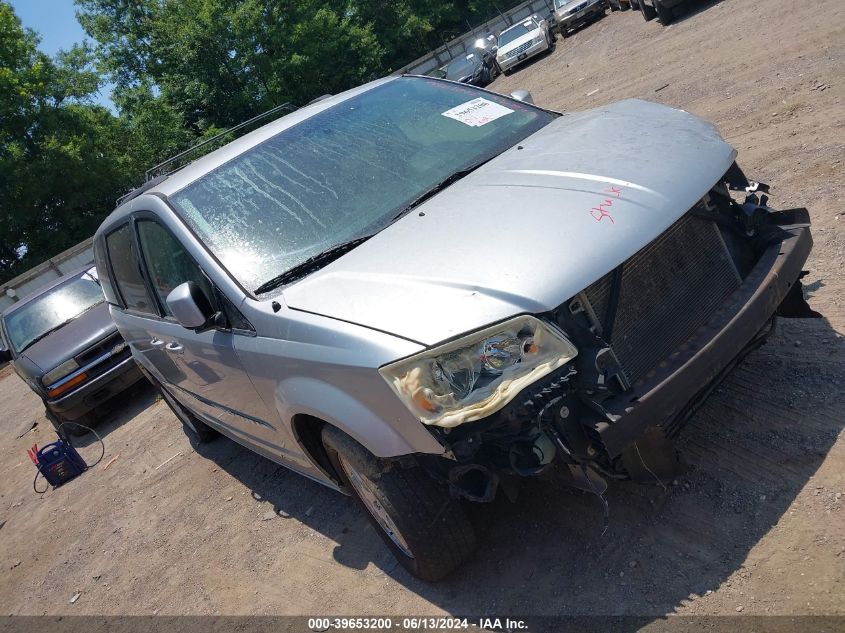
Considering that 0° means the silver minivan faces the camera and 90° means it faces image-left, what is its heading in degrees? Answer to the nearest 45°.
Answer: approximately 315°

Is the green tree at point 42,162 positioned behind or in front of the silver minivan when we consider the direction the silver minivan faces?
behind

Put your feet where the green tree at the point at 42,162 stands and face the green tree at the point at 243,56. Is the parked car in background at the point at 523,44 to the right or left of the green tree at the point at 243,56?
right

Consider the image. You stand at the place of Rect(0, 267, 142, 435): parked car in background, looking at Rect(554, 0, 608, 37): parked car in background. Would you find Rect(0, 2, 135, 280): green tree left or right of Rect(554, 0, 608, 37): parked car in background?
left

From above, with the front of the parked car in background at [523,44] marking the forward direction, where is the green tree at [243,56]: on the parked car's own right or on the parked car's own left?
on the parked car's own right

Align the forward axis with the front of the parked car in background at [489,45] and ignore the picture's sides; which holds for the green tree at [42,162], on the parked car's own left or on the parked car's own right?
on the parked car's own right

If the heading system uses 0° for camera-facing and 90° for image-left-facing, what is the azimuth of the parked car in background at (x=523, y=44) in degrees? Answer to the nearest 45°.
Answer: approximately 0°

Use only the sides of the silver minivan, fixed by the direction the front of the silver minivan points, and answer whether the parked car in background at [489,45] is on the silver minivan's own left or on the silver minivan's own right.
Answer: on the silver minivan's own left

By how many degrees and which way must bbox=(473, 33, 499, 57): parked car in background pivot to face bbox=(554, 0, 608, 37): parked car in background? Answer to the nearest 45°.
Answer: approximately 90° to its left
